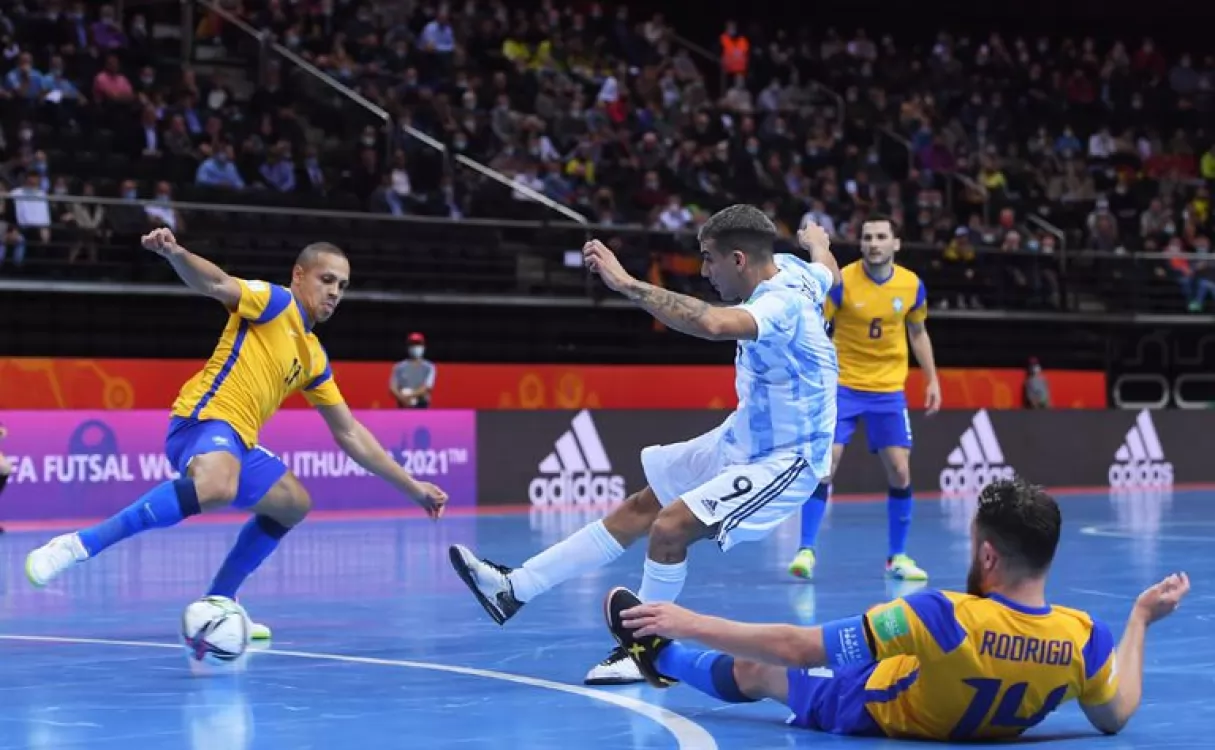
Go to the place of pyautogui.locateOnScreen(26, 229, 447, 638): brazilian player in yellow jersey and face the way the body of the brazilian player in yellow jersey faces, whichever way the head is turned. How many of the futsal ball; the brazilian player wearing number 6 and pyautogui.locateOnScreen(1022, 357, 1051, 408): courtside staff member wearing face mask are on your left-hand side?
2

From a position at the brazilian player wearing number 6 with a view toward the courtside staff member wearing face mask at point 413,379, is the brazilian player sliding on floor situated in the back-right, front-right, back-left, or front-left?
back-left

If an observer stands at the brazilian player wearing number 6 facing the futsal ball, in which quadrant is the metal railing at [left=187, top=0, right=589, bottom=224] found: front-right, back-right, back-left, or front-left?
back-right

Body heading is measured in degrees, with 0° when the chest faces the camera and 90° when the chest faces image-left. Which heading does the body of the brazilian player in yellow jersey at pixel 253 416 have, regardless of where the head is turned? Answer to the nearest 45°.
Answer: approximately 315°

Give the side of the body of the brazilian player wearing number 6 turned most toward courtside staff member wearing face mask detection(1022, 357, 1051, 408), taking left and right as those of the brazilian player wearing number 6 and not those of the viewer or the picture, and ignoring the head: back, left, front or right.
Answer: back

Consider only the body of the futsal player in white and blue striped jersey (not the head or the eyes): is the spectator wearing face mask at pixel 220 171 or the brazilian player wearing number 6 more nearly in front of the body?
the spectator wearing face mask

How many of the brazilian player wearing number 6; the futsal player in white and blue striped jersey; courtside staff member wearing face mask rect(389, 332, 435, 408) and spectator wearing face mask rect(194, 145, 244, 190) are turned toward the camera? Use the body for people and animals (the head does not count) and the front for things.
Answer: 3

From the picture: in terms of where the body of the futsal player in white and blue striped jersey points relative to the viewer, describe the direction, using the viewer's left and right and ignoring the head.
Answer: facing to the left of the viewer

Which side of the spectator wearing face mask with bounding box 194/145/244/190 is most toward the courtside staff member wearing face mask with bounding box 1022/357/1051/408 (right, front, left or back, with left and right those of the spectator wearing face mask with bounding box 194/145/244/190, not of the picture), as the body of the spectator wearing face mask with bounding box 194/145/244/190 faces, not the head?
left

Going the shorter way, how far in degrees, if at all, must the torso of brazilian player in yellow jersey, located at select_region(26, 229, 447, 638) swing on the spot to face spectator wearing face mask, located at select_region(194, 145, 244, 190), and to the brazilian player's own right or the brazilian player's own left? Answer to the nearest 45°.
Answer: approximately 135° to the brazilian player's own left

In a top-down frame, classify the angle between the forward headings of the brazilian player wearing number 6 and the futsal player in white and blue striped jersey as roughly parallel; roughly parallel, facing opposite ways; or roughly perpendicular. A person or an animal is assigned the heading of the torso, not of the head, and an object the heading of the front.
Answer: roughly perpendicular
